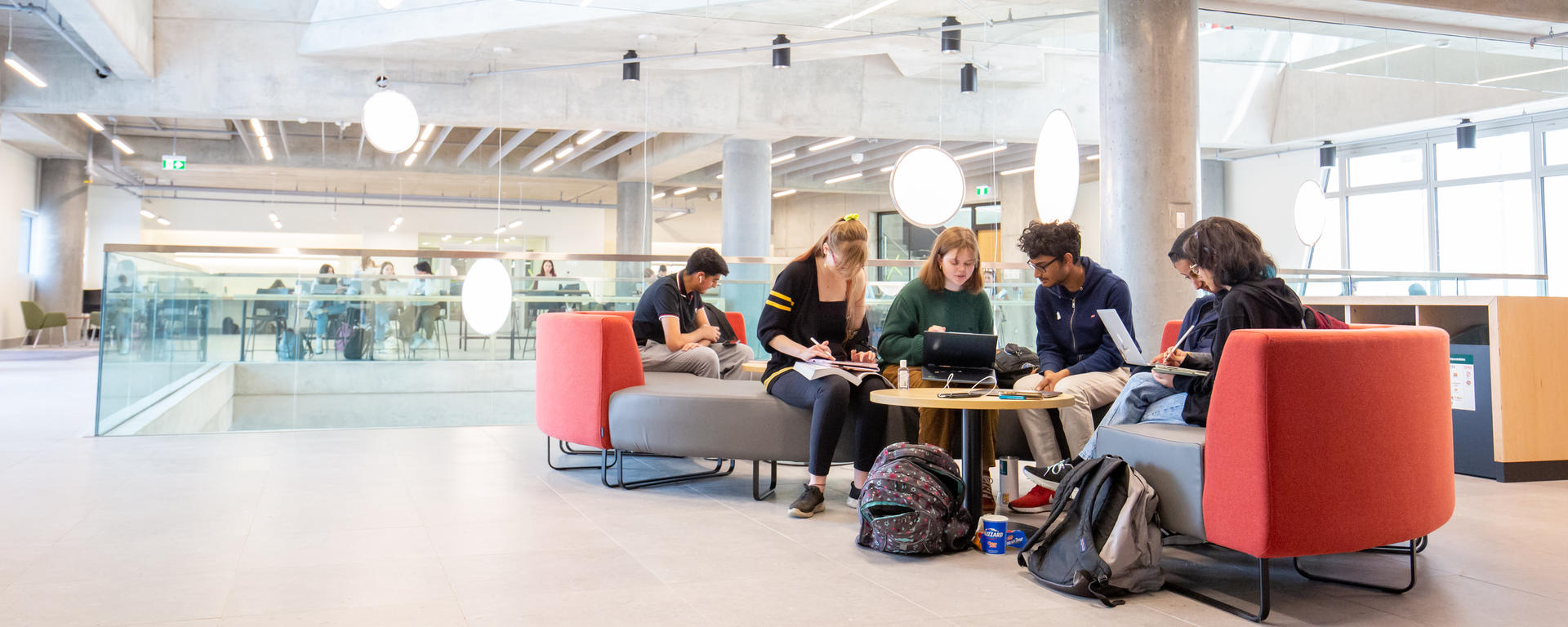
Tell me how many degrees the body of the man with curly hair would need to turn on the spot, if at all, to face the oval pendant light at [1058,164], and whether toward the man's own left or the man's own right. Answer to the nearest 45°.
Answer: approximately 135° to the man's own right

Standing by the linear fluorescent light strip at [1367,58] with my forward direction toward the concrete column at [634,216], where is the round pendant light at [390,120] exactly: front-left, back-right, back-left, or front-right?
front-left

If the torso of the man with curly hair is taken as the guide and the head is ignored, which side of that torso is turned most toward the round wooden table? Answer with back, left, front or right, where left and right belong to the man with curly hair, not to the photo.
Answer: front

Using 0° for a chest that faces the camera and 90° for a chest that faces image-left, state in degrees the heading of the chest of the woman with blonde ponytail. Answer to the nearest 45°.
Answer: approximately 315°

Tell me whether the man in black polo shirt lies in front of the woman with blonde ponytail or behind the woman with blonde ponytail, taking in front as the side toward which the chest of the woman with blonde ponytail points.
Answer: behind

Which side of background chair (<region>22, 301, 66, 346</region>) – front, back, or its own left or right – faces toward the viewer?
right

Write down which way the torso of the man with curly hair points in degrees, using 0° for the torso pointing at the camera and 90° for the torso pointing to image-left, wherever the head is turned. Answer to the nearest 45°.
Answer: approximately 45°

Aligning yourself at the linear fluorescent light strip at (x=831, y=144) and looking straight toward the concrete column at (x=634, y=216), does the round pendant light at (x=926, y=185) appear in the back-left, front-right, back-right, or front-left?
back-left

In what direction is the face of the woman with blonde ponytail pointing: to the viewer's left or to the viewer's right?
to the viewer's right

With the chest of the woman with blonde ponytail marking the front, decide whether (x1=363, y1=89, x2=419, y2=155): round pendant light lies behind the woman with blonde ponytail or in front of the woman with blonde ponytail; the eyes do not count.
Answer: behind
